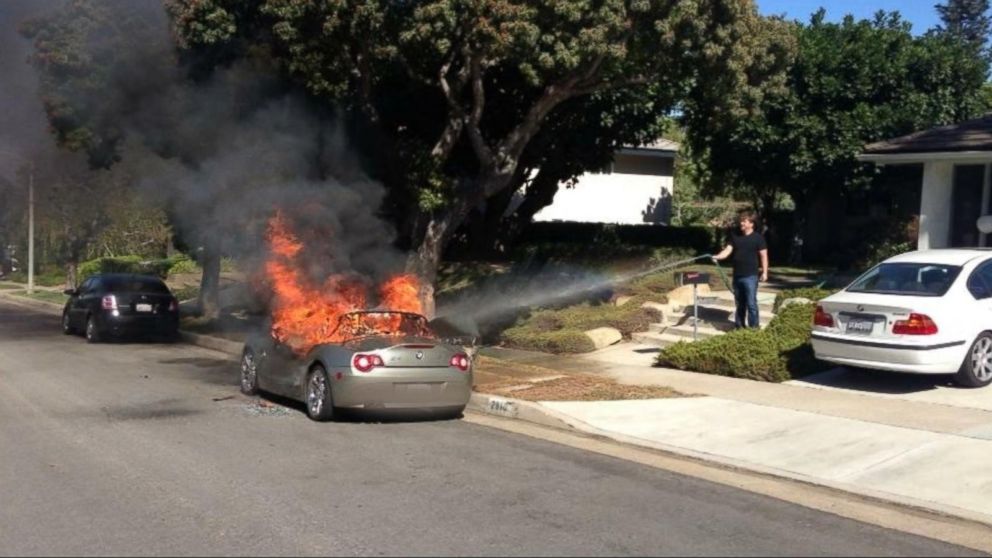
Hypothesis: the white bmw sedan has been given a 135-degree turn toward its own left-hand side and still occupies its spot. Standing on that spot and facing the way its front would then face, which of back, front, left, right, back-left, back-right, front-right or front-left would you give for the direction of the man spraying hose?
front-right

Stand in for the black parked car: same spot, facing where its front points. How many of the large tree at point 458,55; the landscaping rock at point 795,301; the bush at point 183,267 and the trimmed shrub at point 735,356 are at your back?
3

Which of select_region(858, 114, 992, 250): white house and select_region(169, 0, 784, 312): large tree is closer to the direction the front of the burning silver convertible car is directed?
the large tree

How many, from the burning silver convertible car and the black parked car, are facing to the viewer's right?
0

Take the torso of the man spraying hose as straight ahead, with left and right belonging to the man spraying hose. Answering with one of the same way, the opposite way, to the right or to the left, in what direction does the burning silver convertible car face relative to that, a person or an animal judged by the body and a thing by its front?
to the right

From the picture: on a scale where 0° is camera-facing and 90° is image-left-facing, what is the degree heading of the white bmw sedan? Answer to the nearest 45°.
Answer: approximately 225°

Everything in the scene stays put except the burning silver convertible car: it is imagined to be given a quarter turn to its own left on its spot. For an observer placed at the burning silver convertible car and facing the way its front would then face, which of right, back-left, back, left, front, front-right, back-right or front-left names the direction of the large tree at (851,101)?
back

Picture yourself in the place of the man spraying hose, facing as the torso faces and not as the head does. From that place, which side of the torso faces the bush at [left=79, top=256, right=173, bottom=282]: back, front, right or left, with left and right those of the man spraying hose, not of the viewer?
right

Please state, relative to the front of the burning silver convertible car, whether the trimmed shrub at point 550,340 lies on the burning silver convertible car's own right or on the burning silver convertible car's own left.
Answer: on the burning silver convertible car's own right

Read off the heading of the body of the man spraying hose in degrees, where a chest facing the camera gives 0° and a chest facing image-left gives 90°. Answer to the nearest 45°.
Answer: approximately 45°

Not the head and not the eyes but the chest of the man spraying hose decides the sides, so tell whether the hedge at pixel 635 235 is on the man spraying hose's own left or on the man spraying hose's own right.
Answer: on the man spraying hose's own right

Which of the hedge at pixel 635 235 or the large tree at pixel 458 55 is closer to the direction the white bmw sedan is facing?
the hedge

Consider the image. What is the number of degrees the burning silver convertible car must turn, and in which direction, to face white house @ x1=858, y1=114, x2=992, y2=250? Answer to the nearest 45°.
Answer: approximately 90° to its right

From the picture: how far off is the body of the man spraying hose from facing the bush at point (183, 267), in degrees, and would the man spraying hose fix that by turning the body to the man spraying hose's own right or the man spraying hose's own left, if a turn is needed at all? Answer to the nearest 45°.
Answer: approximately 90° to the man spraying hose's own right
